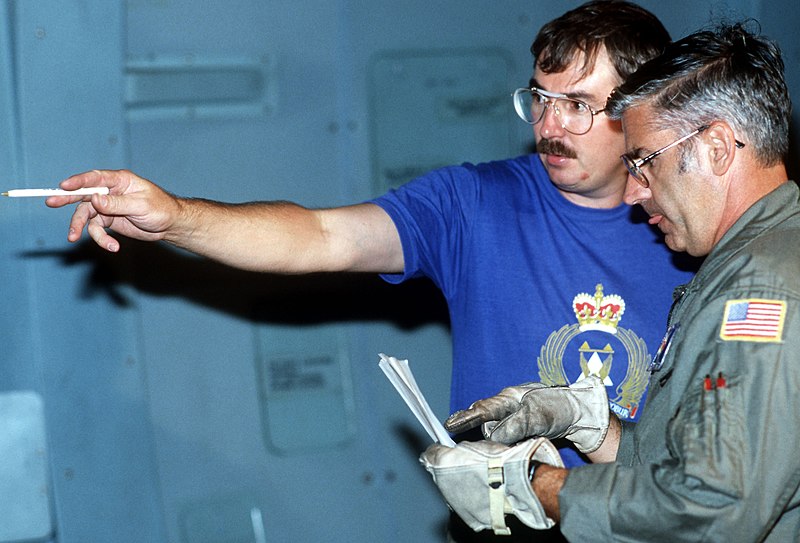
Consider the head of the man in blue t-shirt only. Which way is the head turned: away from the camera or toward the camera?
toward the camera

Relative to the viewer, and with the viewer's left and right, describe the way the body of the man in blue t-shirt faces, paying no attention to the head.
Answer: facing the viewer
